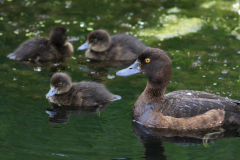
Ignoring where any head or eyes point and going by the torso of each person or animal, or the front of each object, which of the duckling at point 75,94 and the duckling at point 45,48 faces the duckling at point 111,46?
the duckling at point 45,48

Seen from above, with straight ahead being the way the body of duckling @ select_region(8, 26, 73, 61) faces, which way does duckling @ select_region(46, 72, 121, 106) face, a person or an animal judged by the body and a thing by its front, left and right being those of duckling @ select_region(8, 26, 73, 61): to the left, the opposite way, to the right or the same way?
the opposite way

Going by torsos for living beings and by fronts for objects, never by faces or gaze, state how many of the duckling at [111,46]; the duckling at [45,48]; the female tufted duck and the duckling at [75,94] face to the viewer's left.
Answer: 3

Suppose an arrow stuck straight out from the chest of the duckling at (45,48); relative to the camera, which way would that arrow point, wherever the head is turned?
to the viewer's right

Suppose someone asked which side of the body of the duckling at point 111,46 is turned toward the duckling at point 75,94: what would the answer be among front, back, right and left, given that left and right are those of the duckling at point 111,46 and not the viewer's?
left

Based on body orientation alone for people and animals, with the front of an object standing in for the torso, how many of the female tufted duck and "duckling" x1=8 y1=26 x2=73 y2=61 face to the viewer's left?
1

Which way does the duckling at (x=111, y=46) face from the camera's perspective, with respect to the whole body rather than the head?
to the viewer's left

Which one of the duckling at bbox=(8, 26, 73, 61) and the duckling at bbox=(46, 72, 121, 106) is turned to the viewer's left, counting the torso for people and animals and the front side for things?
the duckling at bbox=(46, 72, 121, 106)

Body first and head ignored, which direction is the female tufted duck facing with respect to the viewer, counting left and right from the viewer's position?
facing to the left of the viewer

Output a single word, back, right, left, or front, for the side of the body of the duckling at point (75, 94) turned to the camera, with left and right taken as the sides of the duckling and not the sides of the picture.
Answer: left

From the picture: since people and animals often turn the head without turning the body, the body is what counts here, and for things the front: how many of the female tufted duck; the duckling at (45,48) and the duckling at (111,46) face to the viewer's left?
2
